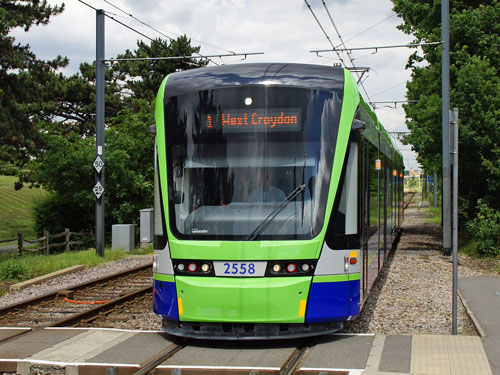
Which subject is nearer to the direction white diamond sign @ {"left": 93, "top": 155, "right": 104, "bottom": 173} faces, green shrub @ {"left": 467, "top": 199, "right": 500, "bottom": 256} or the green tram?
the green tram

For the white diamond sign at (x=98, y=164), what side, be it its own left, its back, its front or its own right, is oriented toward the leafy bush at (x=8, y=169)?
back

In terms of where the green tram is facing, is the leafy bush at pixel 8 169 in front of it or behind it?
behind

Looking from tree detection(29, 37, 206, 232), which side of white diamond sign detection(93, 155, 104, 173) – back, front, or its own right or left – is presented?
back

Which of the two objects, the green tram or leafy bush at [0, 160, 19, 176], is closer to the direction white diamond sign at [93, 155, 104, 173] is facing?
the green tram

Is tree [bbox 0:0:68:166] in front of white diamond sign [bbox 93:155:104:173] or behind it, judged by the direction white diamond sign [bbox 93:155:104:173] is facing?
behind

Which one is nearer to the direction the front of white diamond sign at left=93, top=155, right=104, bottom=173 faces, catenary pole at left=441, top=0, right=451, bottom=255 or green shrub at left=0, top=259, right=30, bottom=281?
the green shrub

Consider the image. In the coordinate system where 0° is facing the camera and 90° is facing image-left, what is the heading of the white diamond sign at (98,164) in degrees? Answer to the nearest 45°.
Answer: approximately 0°

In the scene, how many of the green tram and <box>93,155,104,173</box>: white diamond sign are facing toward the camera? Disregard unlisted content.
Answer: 2

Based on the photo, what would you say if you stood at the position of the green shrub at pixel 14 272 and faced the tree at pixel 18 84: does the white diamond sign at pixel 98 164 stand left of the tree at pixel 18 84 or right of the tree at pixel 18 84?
right

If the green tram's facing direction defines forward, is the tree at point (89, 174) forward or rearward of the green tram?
rearward

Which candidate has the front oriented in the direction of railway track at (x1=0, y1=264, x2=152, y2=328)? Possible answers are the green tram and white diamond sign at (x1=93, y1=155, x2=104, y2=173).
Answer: the white diamond sign

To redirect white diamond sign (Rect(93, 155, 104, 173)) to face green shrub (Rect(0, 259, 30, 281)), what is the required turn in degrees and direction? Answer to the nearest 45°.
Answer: approximately 45° to its right
